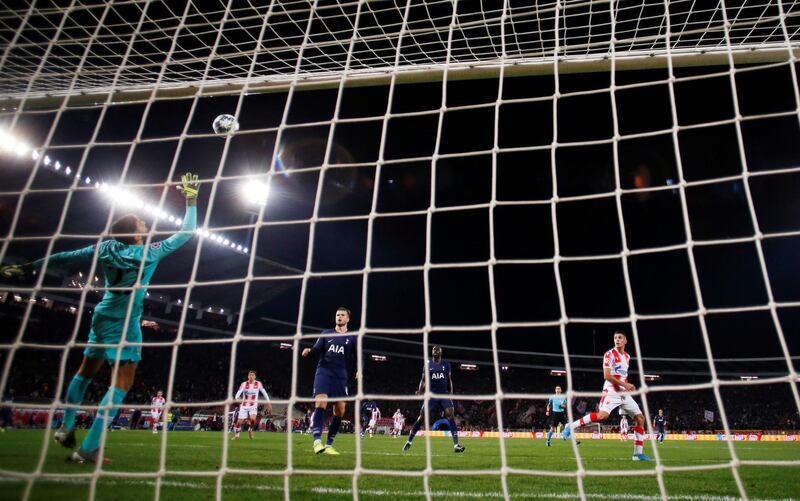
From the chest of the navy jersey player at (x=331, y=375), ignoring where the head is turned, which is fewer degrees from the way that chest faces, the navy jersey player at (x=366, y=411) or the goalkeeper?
the goalkeeper

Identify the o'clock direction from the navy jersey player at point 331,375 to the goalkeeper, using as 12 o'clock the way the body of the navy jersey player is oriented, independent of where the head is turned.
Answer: The goalkeeper is roughly at 1 o'clock from the navy jersey player.

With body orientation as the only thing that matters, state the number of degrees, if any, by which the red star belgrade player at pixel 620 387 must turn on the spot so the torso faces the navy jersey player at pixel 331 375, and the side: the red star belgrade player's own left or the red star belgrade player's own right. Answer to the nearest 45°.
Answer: approximately 90° to the red star belgrade player's own right

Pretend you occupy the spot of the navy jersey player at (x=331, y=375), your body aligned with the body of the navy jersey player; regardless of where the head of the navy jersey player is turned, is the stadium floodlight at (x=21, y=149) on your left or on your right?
on your right

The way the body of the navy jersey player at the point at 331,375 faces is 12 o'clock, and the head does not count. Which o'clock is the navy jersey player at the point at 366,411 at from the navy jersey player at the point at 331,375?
the navy jersey player at the point at 366,411 is roughly at 6 o'clock from the navy jersey player at the point at 331,375.

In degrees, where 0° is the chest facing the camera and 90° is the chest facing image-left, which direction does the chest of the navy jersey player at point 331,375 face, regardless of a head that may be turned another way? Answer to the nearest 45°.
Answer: approximately 0°
